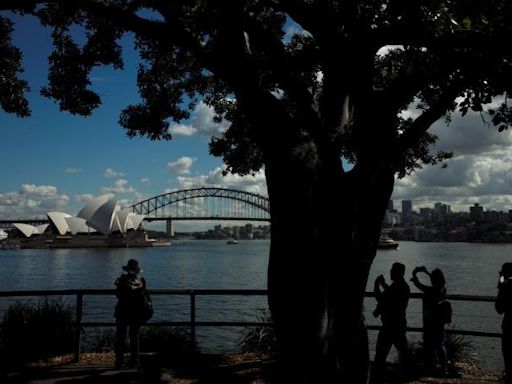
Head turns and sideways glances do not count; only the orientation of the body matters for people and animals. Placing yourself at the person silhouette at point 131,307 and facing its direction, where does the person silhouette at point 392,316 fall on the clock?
the person silhouette at point 392,316 is roughly at 4 o'clock from the person silhouette at point 131,307.

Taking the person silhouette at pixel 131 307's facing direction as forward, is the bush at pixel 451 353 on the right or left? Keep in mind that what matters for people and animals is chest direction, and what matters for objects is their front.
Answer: on its right

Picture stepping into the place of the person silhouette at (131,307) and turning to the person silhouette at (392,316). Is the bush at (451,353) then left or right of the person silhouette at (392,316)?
left

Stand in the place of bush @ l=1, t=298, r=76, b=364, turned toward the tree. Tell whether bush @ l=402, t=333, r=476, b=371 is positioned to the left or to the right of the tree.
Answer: left

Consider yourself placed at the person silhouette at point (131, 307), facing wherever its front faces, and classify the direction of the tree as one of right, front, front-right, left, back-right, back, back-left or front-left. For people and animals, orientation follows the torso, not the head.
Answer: back-right

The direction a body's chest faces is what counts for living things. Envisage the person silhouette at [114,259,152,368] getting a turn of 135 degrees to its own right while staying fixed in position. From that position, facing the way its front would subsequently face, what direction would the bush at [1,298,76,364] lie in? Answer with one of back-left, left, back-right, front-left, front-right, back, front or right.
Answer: back

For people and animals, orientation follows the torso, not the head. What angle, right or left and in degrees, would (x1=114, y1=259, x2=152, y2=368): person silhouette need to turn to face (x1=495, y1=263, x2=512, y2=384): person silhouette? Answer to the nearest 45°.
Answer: approximately 135° to its right

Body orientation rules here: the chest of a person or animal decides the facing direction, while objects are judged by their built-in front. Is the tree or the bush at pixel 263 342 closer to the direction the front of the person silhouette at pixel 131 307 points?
the bush

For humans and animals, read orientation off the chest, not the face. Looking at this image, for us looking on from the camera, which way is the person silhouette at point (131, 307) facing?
facing away from the viewer
